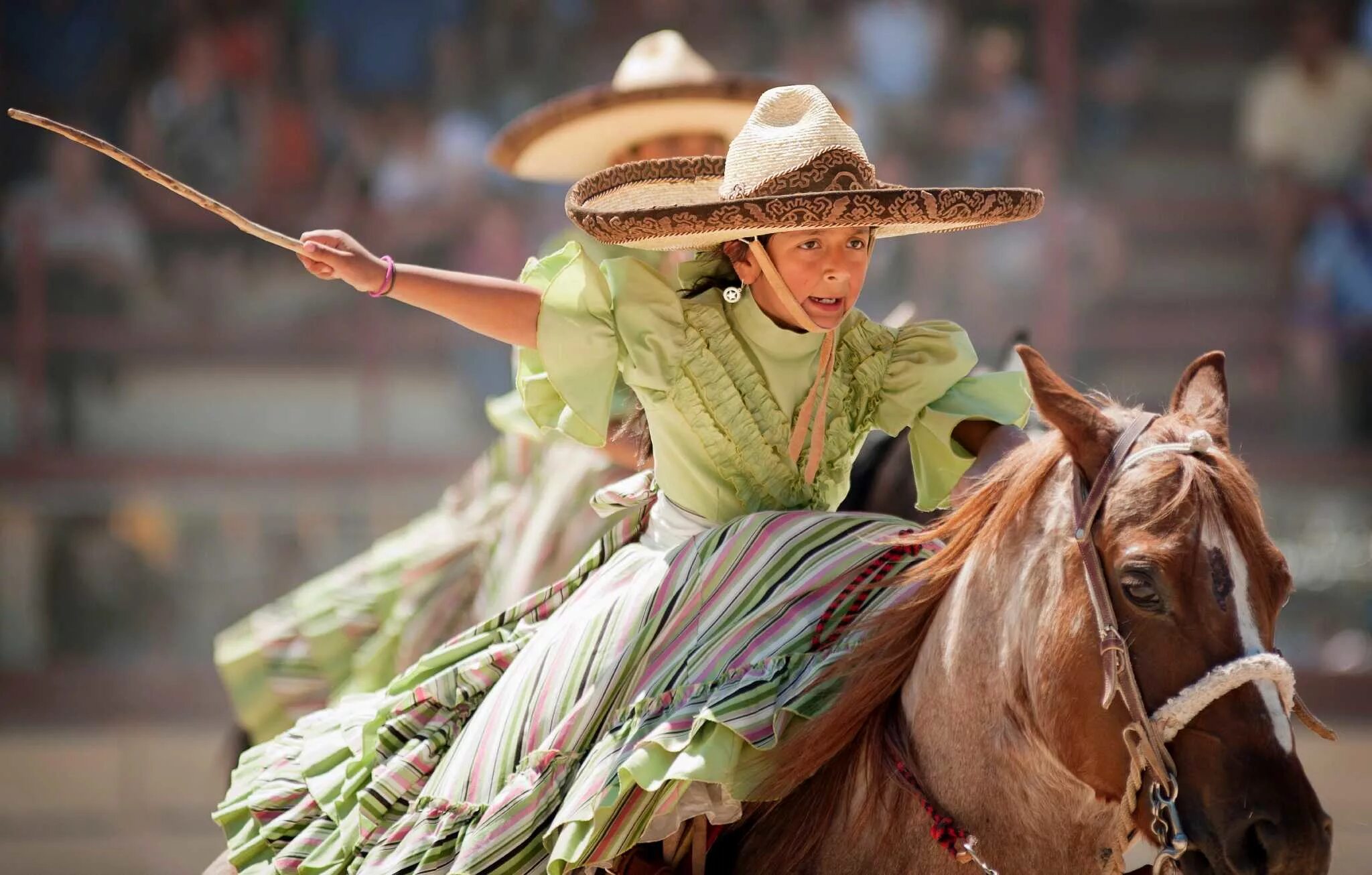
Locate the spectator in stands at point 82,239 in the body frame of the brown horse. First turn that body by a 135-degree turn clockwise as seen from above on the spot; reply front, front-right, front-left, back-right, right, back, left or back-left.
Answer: front-right

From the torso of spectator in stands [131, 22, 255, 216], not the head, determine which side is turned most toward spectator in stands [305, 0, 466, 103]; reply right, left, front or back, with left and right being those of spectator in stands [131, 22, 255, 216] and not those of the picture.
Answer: left

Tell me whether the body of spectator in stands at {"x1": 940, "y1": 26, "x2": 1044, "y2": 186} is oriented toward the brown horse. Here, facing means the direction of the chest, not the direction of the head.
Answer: yes

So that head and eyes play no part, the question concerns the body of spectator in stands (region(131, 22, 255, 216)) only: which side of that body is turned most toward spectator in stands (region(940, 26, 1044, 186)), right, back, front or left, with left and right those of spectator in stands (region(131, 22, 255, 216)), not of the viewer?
left

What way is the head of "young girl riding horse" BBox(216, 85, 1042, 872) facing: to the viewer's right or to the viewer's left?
to the viewer's right

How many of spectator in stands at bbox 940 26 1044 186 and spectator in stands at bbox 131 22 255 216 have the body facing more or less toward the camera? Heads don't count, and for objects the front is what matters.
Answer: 2
